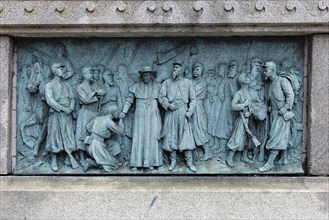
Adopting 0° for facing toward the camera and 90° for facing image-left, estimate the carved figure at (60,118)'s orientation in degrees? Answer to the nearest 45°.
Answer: approximately 315°

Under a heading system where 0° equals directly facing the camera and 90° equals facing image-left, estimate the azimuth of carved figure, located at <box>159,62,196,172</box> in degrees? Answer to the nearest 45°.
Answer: approximately 0°

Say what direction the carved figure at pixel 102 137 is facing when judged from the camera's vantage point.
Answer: facing to the right of the viewer

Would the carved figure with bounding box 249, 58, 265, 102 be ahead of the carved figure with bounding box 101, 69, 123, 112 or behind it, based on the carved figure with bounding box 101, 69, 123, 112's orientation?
ahead

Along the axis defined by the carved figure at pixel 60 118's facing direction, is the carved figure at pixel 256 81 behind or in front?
in front

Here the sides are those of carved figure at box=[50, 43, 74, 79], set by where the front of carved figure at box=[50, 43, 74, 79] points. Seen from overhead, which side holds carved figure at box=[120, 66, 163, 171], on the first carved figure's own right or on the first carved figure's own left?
on the first carved figure's own left

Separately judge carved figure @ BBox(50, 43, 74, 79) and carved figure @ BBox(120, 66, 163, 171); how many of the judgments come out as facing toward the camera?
2

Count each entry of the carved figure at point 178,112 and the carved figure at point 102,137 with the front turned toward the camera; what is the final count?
1
